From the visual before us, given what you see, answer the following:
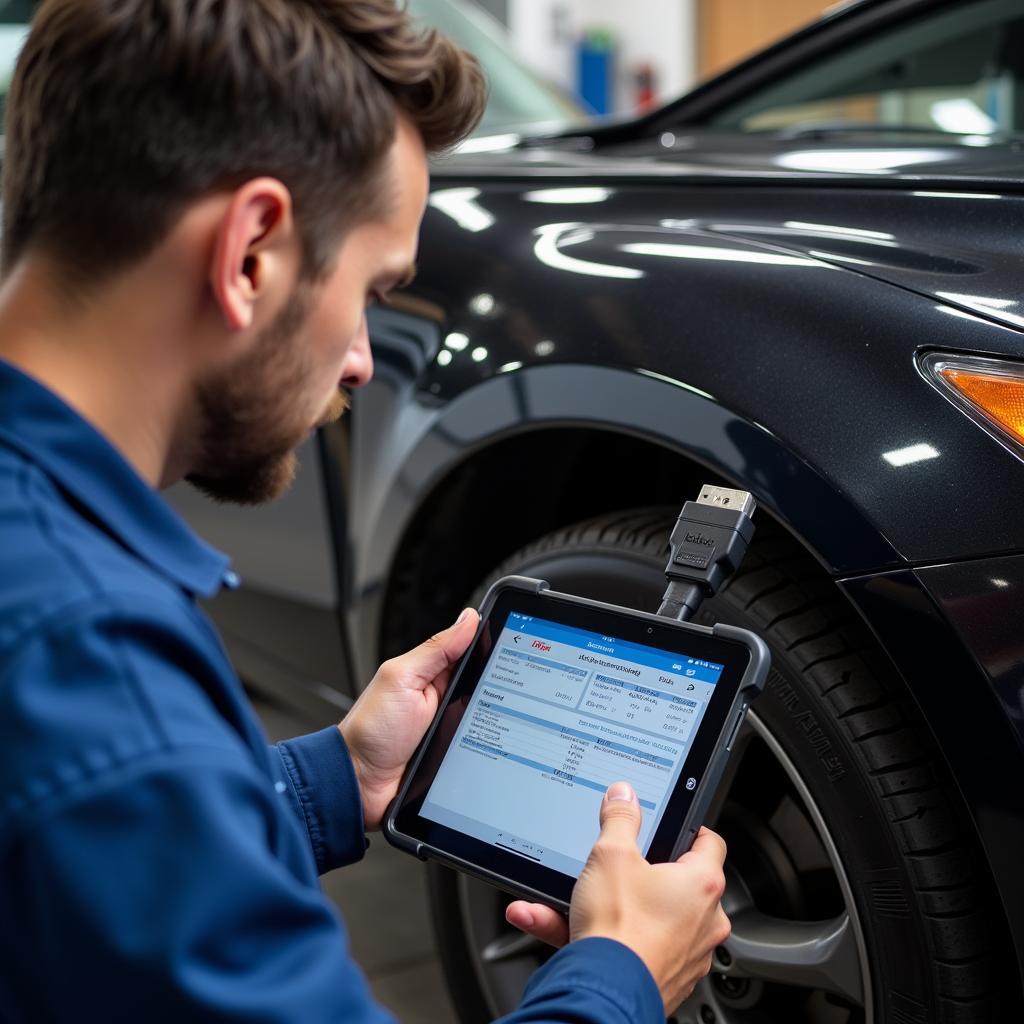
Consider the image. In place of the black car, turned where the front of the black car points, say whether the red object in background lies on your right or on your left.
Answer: on your left

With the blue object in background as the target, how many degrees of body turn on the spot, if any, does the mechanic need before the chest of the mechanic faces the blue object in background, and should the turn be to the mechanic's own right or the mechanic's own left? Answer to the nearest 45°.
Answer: approximately 45° to the mechanic's own left

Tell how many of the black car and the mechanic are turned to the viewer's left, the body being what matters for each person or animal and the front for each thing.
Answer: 0

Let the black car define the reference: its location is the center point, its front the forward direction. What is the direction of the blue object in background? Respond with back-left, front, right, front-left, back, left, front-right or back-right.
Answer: back-left

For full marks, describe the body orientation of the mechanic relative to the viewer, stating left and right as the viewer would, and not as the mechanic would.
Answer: facing away from the viewer and to the right of the viewer

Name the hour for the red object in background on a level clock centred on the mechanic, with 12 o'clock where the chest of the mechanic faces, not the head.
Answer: The red object in background is roughly at 11 o'clock from the mechanic.

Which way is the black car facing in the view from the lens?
facing the viewer and to the right of the viewer

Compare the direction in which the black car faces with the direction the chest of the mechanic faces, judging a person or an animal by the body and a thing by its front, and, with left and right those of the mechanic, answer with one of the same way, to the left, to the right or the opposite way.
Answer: to the right
